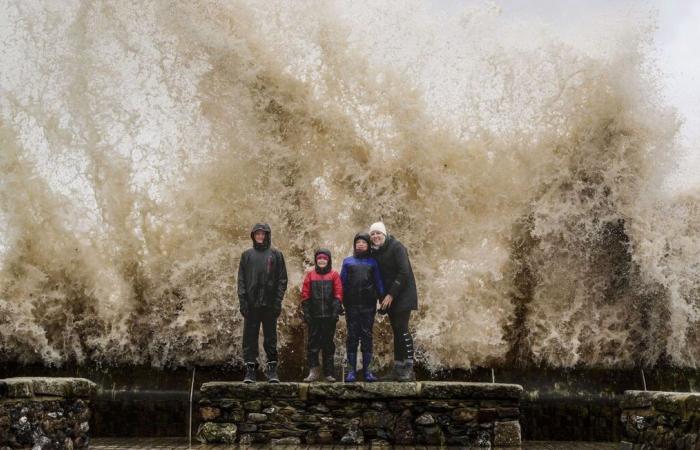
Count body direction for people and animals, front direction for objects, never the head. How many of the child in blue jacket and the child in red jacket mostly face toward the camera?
2

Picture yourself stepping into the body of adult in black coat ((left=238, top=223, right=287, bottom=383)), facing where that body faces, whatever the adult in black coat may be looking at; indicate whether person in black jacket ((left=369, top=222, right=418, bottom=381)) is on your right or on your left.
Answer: on your left

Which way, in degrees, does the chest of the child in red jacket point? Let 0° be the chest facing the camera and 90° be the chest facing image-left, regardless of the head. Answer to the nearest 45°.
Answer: approximately 0°

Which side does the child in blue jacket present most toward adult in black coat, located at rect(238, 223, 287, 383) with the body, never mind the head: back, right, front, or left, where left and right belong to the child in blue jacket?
right

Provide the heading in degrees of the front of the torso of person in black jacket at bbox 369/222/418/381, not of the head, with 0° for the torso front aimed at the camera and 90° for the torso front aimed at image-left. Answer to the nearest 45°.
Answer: approximately 45°
